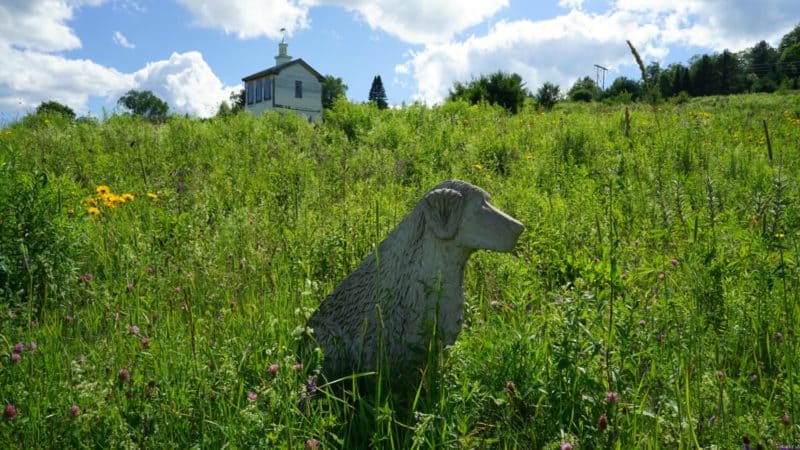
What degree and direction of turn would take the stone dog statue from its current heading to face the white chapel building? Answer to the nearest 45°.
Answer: approximately 90° to its left

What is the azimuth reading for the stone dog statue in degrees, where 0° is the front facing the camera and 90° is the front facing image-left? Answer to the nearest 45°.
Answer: approximately 270°

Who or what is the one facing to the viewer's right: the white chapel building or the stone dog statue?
the stone dog statue
